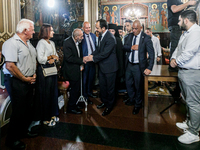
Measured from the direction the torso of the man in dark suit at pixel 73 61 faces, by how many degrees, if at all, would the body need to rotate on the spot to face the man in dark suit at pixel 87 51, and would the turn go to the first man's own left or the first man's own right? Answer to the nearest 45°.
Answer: approximately 90° to the first man's own left

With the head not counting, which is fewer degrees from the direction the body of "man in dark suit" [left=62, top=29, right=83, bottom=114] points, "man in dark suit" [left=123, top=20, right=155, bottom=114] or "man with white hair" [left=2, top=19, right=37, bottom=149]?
the man in dark suit

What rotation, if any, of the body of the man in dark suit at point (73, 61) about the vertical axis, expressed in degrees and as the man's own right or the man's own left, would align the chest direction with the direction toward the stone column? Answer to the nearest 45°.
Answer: approximately 90° to the man's own left

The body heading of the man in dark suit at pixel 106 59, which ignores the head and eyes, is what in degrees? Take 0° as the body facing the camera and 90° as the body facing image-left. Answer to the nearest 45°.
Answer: approximately 90°

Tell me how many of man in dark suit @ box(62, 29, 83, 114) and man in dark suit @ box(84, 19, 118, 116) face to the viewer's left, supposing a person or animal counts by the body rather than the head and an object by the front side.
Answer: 1

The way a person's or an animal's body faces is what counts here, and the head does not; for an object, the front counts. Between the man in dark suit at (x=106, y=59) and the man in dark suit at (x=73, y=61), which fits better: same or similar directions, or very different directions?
very different directions

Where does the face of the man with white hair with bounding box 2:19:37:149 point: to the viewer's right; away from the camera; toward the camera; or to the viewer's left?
to the viewer's right

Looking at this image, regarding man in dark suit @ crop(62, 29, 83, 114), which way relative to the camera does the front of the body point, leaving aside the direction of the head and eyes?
to the viewer's right

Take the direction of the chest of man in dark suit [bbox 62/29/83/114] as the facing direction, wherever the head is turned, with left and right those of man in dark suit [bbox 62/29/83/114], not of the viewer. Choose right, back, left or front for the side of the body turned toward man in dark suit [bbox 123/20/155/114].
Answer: front

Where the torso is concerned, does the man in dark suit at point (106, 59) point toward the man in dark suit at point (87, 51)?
no
